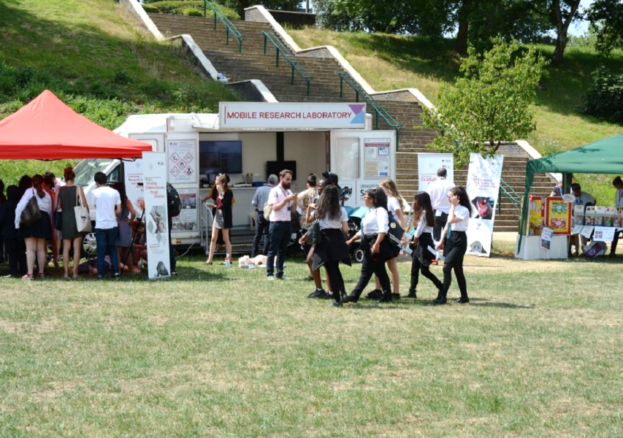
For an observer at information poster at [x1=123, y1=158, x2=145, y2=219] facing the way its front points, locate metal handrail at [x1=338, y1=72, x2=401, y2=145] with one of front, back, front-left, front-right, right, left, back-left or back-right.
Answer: back-left

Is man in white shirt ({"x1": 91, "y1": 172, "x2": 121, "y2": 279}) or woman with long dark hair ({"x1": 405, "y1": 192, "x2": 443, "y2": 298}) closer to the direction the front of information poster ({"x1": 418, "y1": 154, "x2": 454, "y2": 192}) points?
the woman with long dark hair

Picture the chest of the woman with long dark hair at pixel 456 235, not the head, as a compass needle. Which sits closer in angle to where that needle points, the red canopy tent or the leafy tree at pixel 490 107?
the red canopy tent

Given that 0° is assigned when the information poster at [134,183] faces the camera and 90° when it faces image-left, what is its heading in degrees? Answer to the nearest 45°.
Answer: approximately 0°

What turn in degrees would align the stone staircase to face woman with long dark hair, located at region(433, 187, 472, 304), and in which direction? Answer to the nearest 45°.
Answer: approximately 45° to its right

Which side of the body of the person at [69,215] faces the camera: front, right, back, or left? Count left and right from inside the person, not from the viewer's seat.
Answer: back

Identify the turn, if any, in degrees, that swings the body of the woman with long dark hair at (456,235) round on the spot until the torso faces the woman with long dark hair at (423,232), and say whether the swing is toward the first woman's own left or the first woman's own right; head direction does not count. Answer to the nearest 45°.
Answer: approximately 45° to the first woman's own right

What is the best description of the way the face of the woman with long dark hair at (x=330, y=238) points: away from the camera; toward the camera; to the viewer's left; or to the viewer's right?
away from the camera

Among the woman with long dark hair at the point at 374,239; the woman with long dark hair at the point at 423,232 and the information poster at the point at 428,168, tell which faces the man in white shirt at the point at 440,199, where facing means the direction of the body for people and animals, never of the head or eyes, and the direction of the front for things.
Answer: the information poster
